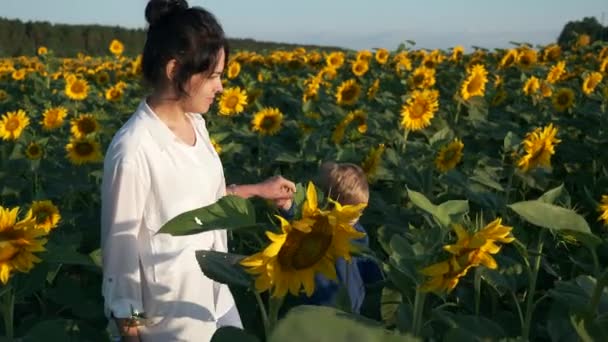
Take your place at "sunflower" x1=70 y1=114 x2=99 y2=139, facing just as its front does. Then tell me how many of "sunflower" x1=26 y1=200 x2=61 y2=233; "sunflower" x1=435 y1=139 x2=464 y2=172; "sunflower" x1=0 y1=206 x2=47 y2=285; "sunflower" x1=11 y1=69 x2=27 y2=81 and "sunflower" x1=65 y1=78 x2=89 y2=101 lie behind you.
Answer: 2

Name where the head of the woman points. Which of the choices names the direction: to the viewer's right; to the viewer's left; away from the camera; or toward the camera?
to the viewer's right

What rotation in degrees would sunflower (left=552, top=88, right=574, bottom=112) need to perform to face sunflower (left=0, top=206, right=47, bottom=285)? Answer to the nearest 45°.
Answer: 0° — it already faces it

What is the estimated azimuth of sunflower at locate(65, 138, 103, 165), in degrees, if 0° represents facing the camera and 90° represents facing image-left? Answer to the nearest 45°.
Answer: approximately 0°

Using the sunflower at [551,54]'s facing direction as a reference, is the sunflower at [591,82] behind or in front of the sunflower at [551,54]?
in front

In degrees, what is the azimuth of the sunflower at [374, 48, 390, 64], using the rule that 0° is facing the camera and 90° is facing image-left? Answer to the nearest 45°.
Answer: approximately 0°

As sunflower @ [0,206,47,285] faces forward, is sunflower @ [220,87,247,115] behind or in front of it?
behind

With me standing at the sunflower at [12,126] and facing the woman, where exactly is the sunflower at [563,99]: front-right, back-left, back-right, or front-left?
front-left

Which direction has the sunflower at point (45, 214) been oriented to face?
toward the camera

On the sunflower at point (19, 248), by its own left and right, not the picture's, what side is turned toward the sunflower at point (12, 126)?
back

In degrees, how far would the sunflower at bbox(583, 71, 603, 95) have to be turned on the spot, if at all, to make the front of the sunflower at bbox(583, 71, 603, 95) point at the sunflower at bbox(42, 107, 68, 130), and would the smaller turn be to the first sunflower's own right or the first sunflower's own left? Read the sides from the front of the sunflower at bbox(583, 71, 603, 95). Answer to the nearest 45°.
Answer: approximately 90° to the first sunflower's own right

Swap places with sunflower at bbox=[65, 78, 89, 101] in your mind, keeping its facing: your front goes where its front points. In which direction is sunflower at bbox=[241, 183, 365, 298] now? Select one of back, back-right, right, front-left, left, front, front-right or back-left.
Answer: front

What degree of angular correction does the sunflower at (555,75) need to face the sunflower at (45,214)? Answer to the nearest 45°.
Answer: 0° — it already faces it

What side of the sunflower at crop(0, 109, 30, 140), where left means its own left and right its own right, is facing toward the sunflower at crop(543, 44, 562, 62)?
left

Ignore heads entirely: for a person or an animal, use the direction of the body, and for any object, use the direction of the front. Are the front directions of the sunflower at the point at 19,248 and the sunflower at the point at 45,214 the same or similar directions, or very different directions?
same or similar directions

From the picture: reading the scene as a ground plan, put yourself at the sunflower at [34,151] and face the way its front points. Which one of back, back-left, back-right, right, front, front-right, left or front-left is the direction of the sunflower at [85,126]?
back-left

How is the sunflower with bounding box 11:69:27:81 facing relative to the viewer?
toward the camera

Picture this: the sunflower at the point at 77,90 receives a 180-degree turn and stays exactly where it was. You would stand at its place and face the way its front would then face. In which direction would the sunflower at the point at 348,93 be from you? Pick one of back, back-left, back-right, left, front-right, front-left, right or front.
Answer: back-right

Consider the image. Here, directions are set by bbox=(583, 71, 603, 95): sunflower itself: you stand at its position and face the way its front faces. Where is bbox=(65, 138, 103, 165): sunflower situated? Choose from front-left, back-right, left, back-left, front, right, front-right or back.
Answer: right

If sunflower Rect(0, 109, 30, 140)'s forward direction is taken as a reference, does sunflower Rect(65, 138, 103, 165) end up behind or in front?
in front
